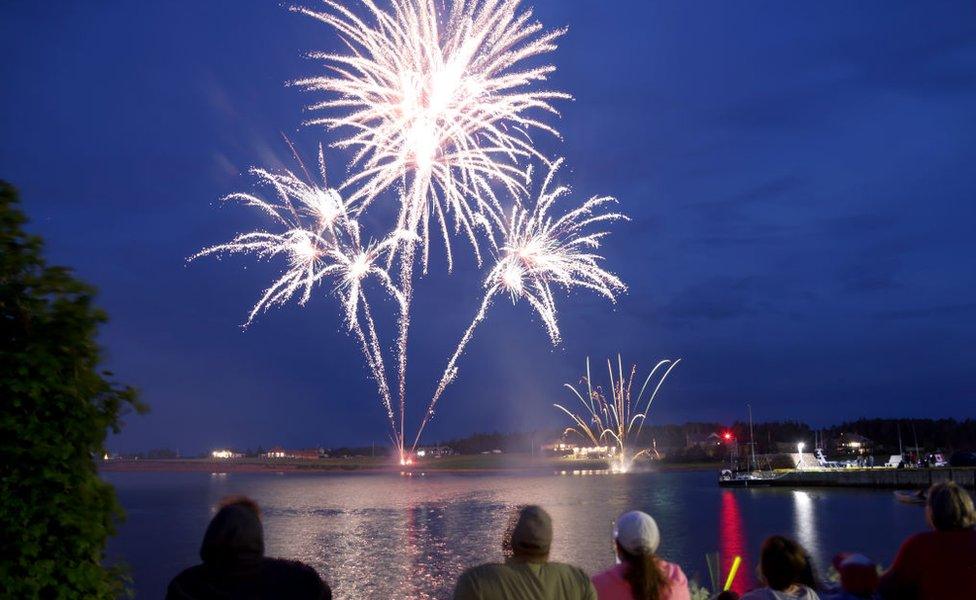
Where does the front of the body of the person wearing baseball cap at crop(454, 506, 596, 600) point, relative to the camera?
away from the camera

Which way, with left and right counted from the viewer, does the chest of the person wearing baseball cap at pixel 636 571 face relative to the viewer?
facing away from the viewer

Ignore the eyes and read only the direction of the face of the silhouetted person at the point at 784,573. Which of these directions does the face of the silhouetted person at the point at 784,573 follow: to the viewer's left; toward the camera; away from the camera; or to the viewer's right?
away from the camera

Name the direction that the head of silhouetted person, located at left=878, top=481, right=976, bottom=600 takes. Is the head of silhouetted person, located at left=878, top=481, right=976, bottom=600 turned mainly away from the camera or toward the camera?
away from the camera

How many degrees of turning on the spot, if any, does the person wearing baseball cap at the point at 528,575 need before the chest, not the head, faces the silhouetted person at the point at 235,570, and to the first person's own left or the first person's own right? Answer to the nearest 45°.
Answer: approximately 90° to the first person's own left

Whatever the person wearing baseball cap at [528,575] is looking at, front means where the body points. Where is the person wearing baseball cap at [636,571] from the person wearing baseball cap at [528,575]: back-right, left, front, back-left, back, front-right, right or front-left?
front-right

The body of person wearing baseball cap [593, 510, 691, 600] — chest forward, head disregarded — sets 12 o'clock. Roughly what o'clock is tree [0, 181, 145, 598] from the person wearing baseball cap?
The tree is roughly at 9 o'clock from the person wearing baseball cap.

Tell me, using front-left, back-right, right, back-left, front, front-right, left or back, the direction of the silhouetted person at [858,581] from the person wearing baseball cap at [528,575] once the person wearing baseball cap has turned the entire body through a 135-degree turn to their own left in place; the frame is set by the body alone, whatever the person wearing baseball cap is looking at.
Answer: back

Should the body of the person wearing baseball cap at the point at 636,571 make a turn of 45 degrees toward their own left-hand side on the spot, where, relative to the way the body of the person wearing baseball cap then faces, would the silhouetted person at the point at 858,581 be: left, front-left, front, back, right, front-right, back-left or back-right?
right

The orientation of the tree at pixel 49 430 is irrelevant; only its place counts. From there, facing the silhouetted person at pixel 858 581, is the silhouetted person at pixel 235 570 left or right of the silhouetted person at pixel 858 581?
right

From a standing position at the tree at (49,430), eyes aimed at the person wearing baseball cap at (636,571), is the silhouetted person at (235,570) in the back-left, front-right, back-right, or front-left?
front-right

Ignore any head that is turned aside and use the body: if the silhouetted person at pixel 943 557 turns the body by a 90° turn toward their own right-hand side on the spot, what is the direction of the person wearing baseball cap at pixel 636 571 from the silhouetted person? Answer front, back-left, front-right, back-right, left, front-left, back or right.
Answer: back

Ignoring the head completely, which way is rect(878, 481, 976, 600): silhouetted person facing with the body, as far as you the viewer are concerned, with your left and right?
facing away from the viewer and to the left of the viewer

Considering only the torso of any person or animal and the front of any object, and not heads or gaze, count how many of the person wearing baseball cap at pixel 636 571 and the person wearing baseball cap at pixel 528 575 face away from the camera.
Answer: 2

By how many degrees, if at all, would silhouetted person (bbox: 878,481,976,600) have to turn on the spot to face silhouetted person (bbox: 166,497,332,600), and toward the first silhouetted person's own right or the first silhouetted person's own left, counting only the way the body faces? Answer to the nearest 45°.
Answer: approximately 90° to the first silhouetted person's own left
